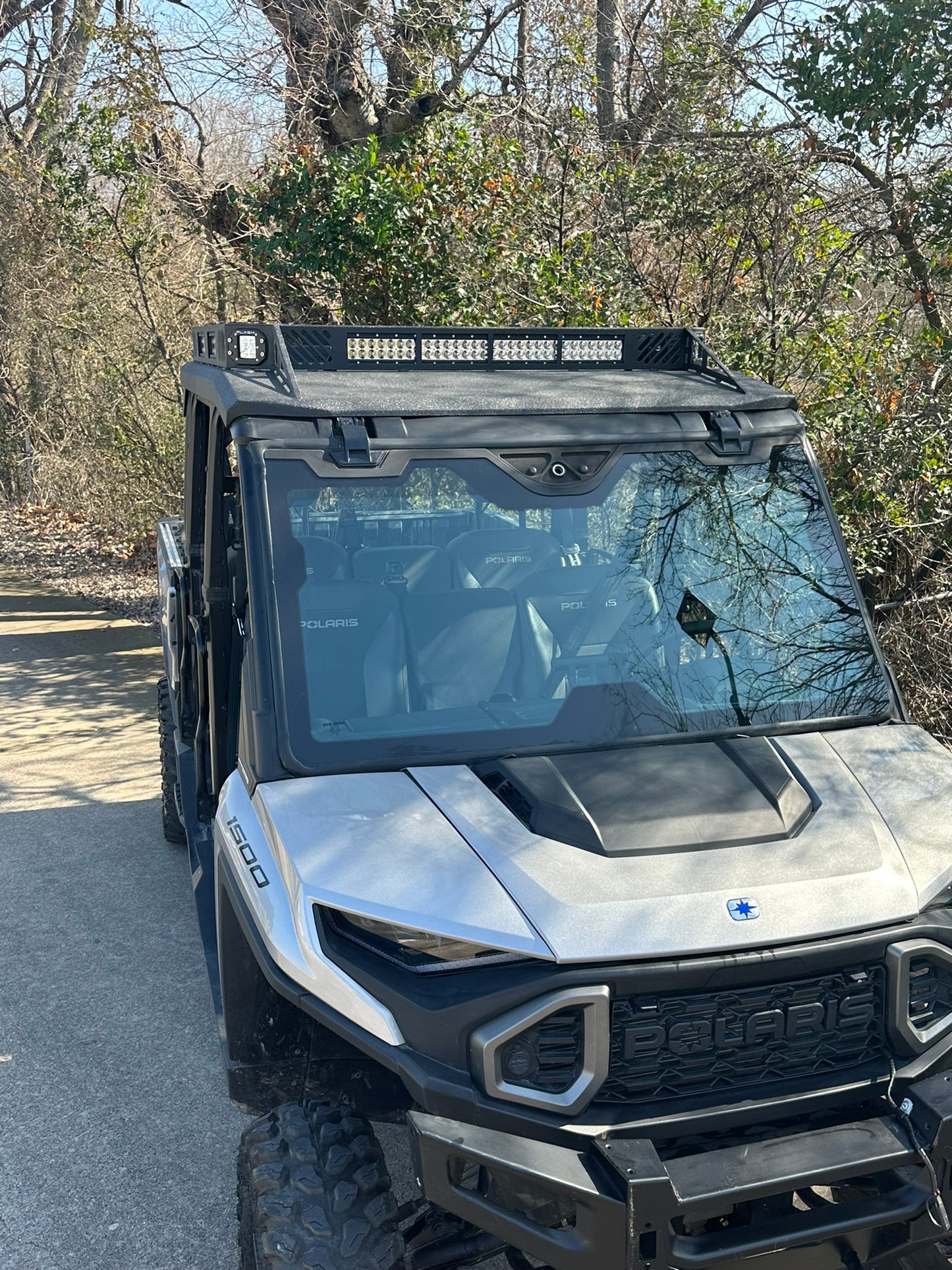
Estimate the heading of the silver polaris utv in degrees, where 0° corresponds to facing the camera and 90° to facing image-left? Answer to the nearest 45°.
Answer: approximately 315°
